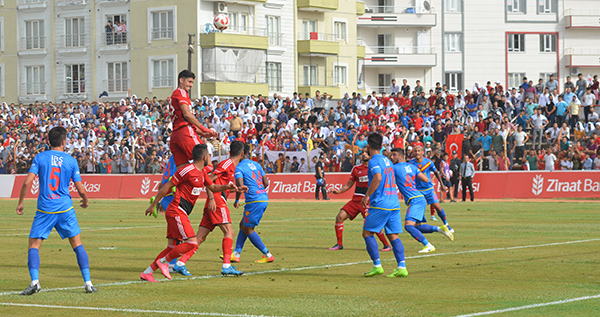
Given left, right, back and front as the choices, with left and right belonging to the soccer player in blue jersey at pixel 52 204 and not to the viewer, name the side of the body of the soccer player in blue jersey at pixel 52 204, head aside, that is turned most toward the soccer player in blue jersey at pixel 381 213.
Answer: right

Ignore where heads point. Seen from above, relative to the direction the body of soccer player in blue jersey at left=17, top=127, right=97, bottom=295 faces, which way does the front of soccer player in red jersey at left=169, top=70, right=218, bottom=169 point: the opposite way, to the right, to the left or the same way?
to the right

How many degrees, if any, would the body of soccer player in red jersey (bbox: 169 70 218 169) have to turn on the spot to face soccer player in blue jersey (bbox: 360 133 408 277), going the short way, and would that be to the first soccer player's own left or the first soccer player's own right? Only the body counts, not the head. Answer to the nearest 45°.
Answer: approximately 45° to the first soccer player's own right

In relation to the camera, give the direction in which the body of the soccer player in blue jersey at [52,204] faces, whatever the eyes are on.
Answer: away from the camera

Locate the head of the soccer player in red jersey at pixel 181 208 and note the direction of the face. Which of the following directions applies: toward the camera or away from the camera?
away from the camera

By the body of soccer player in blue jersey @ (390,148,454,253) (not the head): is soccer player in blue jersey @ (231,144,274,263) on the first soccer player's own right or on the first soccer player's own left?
on the first soccer player's own left

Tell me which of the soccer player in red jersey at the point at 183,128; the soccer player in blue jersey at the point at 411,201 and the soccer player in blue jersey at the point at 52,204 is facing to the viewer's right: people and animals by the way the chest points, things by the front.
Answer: the soccer player in red jersey

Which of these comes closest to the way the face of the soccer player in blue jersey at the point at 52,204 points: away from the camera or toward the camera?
away from the camera

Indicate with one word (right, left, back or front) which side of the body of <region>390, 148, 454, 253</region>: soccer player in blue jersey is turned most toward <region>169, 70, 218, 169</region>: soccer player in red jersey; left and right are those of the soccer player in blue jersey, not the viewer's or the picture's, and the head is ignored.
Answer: left

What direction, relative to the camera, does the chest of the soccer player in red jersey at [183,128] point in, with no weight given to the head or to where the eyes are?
to the viewer's right

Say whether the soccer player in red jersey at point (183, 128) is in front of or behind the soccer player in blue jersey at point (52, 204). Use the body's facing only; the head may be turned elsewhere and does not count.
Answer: in front

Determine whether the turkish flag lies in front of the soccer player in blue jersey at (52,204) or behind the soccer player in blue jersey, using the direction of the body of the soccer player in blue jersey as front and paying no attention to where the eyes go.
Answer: in front
